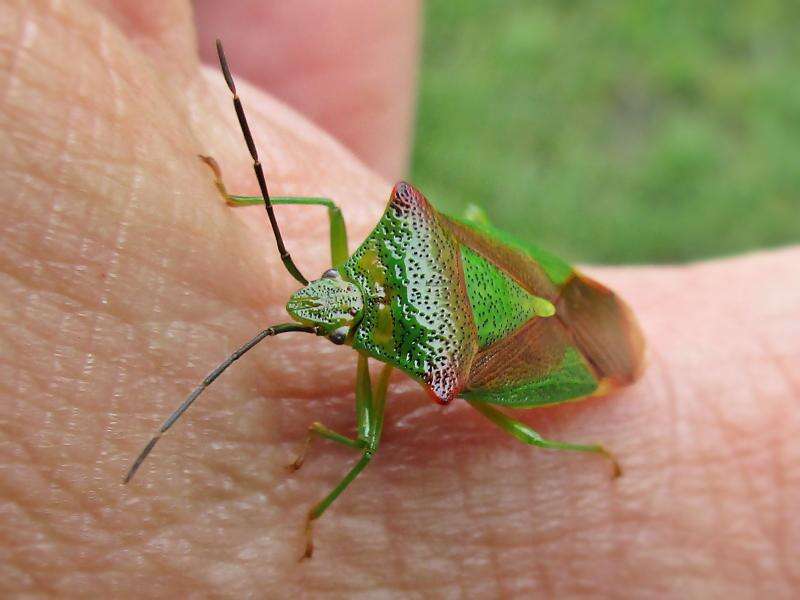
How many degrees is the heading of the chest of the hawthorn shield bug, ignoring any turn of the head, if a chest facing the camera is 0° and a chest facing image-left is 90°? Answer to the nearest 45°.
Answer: approximately 90°
